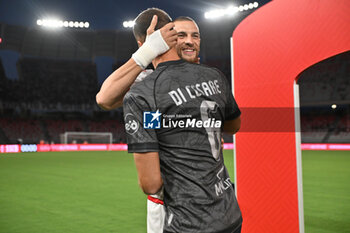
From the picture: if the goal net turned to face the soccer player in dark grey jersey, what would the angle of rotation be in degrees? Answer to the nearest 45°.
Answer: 0° — it already faces them

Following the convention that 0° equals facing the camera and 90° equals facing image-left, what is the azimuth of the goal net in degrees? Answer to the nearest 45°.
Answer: approximately 0°

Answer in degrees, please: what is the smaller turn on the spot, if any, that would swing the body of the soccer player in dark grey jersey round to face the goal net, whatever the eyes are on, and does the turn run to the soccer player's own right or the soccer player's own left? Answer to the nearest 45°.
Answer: approximately 45° to the soccer player's own right

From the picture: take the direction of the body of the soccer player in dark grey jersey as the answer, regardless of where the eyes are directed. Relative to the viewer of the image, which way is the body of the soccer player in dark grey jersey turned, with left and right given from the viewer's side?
facing away from the viewer and to the left of the viewer

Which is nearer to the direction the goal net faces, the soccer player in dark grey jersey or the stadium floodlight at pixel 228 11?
the soccer player in dark grey jersey

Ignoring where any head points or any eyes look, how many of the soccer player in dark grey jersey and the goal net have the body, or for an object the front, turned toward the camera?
1

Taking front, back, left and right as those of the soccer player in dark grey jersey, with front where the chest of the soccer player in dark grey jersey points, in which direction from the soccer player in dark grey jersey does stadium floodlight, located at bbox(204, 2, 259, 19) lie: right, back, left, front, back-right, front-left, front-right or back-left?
front-right
